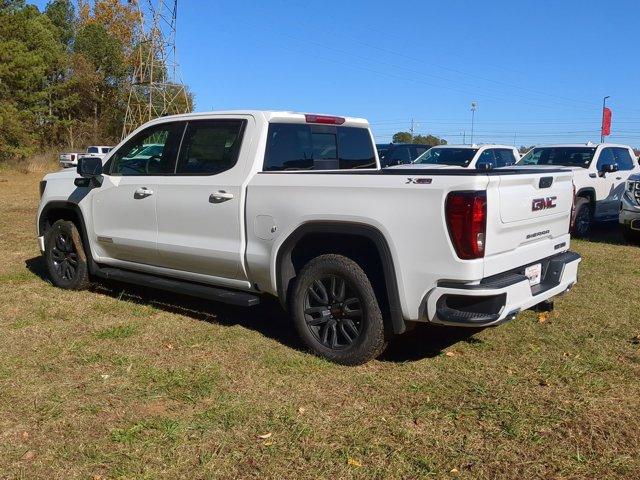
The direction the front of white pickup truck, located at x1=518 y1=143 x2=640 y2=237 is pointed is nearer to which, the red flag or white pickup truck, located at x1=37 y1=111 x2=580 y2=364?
the white pickup truck, located at x1=37 y1=111 x2=580 y2=364

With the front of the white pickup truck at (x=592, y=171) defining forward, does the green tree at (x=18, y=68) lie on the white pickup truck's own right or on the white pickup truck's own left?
on the white pickup truck's own right

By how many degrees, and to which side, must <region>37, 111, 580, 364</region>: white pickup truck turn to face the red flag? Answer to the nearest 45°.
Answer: approximately 90° to its right

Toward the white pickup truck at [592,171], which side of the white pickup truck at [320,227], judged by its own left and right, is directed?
right

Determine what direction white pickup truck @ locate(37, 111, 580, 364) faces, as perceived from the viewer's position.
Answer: facing away from the viewer and to the left of the viewer

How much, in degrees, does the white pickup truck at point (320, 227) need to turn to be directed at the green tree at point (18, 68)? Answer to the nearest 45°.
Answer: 0° — it already faces it

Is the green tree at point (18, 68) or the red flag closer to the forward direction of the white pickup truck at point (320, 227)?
the green tree
